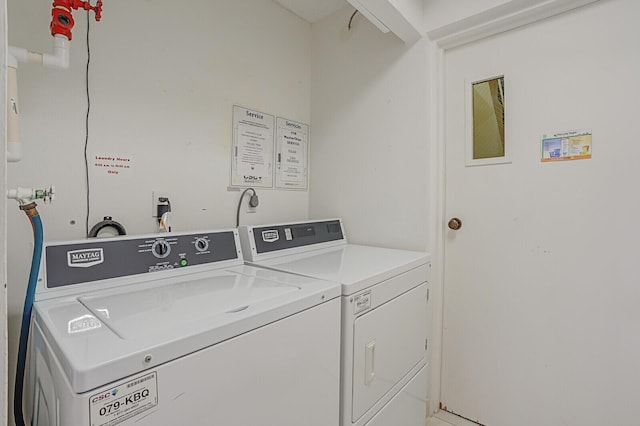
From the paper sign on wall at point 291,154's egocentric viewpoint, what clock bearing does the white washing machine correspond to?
The white washing machine is roughly at 2 o'clock from the paper sign on wall.

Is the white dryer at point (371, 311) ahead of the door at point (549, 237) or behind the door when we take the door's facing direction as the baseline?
ahead

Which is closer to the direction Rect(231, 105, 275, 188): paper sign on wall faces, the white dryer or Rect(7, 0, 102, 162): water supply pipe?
the white dryer

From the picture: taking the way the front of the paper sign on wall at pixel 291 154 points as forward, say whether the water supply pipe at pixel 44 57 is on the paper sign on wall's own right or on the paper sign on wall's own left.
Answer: on the paper sign on wall's own right

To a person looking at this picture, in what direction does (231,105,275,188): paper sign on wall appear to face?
facing the viewer and to the right of the viewer

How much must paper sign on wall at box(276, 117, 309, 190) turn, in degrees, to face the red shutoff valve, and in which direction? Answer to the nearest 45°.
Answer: approximately 90° to its right

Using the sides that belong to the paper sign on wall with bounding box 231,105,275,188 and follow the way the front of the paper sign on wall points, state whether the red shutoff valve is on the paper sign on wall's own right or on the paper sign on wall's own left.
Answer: on the paper sign on wall's own right

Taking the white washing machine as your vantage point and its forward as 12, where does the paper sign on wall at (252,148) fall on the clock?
The paper sign on wall is roughly at 8 o'clock from the white washing machine.

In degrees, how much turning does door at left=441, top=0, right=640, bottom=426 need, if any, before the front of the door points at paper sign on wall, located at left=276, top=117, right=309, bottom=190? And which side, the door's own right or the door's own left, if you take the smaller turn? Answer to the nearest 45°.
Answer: approximately 45° to the door's own right

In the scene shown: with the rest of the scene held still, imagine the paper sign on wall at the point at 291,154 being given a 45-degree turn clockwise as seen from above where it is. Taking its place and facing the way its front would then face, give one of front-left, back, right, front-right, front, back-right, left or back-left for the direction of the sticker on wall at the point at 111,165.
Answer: front-right
